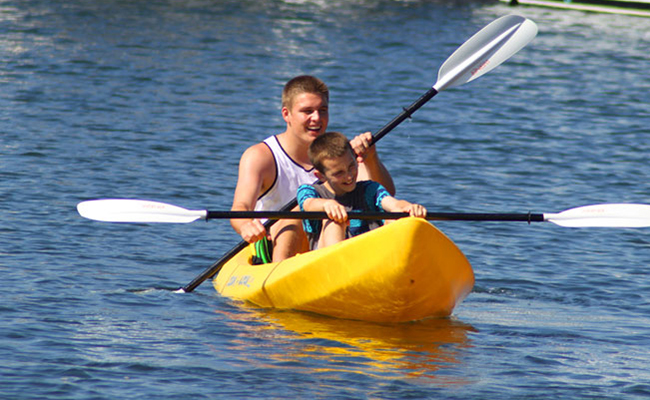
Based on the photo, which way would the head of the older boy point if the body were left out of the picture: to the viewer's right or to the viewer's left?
to the viewer's right

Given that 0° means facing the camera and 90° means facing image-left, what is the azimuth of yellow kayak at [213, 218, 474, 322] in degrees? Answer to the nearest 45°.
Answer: approximately 315°

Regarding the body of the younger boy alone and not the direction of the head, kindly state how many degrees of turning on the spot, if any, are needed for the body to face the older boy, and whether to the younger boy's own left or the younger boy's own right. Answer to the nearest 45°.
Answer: approximately 180°

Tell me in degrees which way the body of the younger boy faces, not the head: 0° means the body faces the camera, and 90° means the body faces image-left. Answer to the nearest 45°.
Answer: approximately 315°
